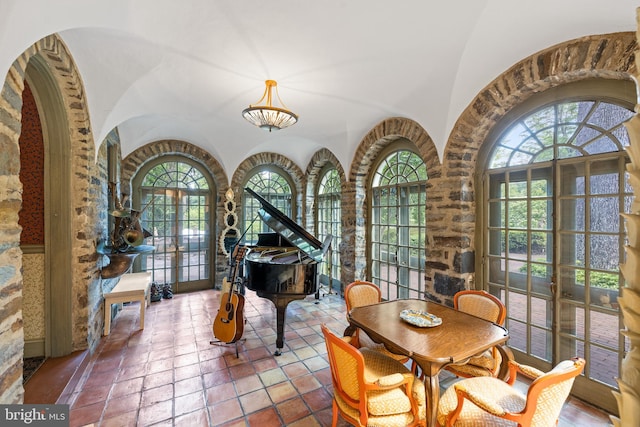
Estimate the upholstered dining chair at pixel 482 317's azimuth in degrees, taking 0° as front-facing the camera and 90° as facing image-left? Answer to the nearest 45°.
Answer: approximately 45°

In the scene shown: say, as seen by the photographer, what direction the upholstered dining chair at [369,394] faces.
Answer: facing away from the viewer and to the right of the viewer

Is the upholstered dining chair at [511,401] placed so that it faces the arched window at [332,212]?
yes

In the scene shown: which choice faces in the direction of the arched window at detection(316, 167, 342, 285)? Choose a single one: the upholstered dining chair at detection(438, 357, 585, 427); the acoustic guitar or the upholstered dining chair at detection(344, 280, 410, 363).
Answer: the upholstered dining chair at detection(438, 357, 585, 427)

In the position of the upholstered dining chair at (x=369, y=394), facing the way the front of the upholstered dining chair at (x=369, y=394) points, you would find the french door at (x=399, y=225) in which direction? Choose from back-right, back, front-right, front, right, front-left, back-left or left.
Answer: front-left

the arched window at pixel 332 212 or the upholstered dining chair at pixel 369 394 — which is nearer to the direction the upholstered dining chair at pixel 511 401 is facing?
the arched window

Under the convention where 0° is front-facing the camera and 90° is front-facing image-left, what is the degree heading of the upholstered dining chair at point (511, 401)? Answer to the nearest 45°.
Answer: approximately 135°

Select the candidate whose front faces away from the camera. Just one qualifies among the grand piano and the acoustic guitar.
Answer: the grand piano

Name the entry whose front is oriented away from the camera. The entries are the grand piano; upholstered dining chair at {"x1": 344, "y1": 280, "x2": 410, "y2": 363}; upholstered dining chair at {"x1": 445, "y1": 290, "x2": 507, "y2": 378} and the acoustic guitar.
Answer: the grand piano

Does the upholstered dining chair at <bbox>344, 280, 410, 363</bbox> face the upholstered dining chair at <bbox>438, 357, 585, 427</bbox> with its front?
yes
